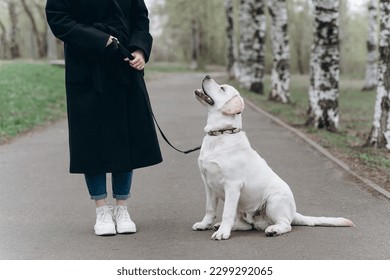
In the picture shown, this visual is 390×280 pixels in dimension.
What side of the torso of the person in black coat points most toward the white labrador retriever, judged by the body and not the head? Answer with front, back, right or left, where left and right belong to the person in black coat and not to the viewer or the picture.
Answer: left

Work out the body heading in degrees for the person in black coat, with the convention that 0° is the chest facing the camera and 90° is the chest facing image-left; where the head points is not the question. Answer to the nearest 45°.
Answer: approximately 0°

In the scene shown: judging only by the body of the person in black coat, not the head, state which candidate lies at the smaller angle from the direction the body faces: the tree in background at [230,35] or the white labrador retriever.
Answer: the white labrador retriever

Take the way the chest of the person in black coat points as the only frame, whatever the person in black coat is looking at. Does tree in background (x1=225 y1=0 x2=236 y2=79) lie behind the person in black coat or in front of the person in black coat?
behind
